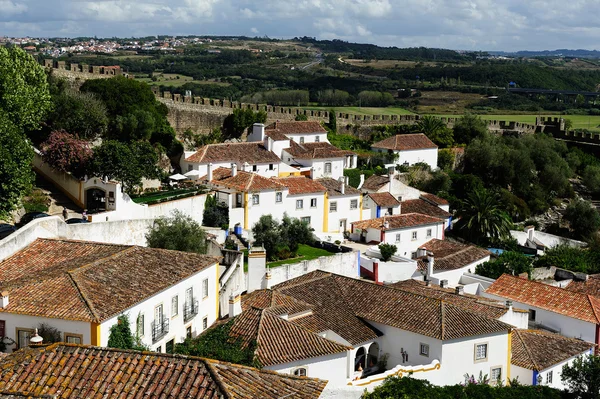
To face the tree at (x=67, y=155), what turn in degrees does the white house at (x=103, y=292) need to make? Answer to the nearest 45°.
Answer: approximately 135° to its left

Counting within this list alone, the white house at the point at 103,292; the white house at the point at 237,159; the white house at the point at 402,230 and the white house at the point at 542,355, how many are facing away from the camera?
0

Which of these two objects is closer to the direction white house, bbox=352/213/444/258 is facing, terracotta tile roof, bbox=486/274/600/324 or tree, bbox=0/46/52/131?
the terracotta tile roof

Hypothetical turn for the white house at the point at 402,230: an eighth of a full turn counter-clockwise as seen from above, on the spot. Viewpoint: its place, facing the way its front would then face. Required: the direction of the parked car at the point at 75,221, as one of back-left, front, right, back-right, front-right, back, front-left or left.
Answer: back-right

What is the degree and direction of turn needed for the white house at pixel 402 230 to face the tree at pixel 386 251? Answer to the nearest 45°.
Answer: approximately 45° to its right

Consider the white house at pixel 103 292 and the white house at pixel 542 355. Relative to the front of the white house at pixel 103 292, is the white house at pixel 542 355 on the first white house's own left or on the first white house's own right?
on the first white house's own left

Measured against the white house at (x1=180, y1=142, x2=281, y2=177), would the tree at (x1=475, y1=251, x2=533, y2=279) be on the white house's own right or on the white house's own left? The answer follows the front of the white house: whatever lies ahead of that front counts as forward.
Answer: on the white house's own left

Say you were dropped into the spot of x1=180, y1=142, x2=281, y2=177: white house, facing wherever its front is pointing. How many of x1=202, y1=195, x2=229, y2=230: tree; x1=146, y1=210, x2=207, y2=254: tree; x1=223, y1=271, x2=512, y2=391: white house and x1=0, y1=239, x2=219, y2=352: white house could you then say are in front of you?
4

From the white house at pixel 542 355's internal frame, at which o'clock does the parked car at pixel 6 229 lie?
The parked car is roughly at 4 o'clock from the white house.

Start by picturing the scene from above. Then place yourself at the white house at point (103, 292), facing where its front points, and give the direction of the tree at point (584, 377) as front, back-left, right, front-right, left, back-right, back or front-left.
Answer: front-left

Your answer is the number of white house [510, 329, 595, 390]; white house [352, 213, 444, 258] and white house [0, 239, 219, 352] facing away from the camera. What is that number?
0

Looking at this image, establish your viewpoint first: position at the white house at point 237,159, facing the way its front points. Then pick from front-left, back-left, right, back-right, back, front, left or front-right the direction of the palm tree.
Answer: left

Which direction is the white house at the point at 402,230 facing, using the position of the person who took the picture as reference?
facing the viewer and to the right of the viewer

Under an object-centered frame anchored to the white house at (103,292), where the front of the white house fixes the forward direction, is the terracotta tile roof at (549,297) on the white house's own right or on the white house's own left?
on the white house's own left

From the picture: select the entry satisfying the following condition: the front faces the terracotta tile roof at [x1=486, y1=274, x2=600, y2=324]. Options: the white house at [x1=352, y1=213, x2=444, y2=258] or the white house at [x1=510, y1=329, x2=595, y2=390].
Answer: the white house at [x1=352, y1=213, x2=444, y2=258]

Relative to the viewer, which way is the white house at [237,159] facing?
toward the camera

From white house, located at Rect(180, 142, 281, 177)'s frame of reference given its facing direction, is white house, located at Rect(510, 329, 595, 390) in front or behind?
in front

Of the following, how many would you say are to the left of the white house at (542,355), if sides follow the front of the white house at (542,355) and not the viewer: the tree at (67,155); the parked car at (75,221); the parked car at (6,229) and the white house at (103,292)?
0

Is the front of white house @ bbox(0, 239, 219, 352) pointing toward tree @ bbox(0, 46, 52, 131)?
no

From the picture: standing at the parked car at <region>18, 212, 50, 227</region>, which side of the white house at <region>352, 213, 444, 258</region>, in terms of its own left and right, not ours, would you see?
right

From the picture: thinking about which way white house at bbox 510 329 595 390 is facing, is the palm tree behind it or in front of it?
behind

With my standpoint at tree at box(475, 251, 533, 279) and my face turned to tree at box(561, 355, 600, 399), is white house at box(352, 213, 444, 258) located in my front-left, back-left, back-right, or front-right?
back-right

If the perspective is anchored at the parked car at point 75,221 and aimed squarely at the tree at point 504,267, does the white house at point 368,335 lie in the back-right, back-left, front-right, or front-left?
front-right

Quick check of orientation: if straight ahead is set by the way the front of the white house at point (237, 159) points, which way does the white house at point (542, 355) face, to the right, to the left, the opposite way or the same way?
the same way
